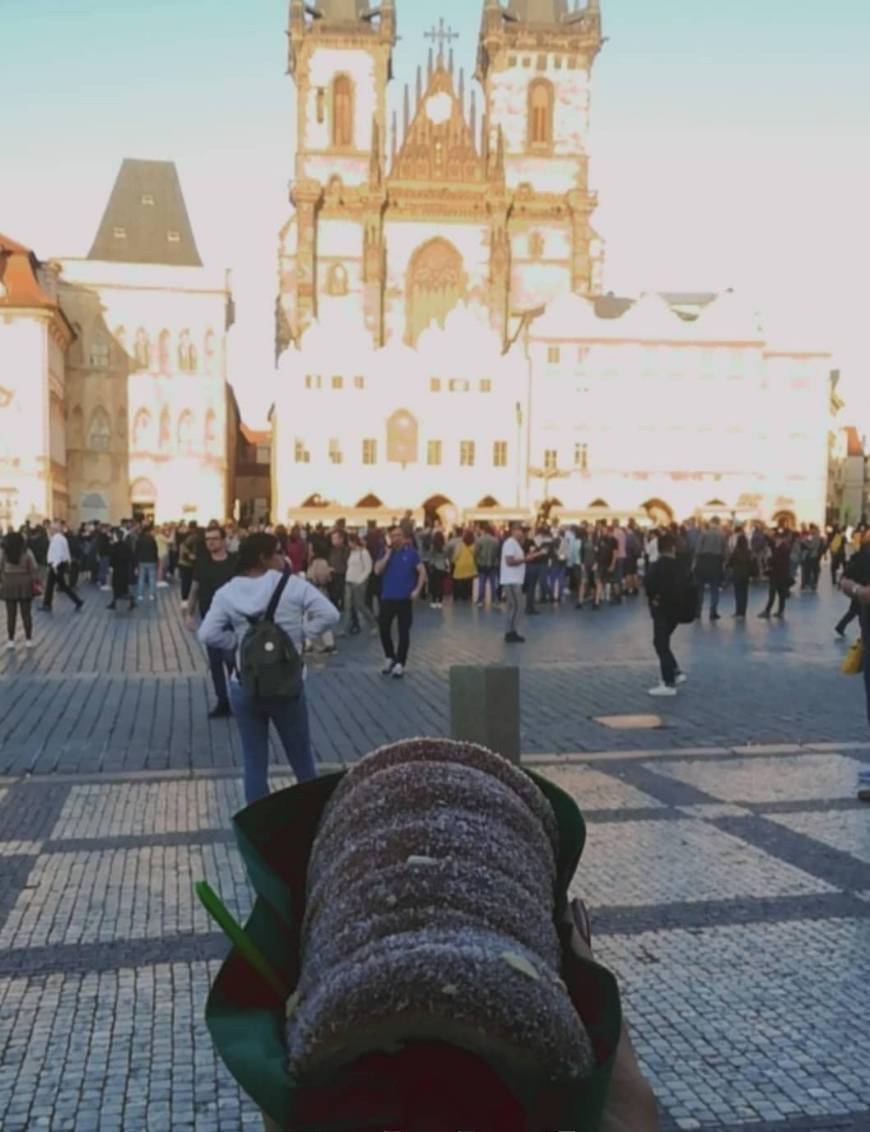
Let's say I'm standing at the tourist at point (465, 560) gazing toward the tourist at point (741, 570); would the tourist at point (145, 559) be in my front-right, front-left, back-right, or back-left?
back-right

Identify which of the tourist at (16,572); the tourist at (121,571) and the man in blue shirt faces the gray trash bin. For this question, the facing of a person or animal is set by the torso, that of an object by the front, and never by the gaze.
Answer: the man in blue shirt

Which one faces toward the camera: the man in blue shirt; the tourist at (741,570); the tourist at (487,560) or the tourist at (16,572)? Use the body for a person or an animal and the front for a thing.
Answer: the man in blue shirt

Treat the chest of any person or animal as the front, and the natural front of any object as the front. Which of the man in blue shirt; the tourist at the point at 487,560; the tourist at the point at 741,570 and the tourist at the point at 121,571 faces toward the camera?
the man in blue shirt

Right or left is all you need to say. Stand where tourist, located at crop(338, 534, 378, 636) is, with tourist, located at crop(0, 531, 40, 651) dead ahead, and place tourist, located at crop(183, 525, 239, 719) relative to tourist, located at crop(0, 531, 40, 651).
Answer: left
